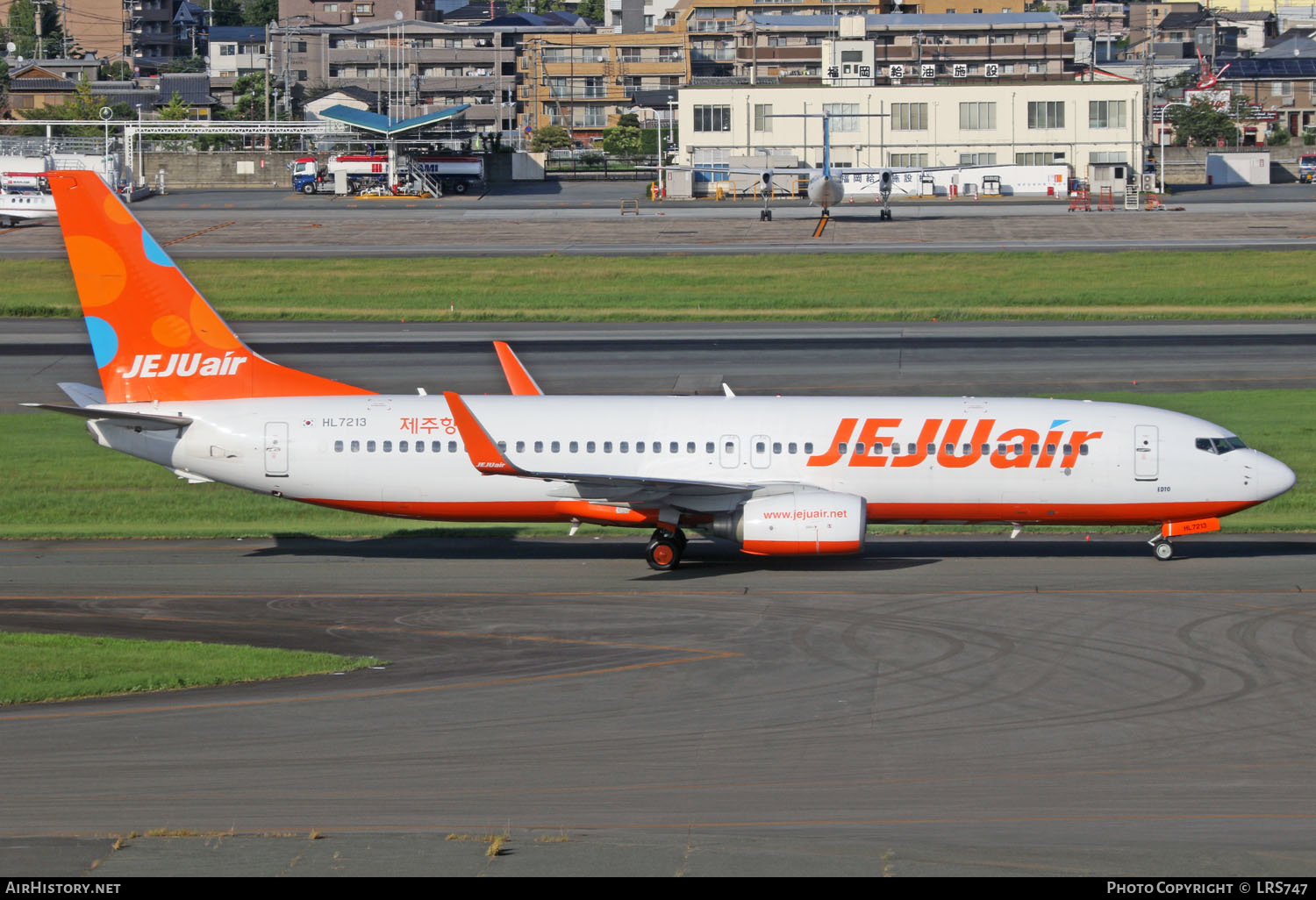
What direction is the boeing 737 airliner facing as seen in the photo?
to the viewer's right
